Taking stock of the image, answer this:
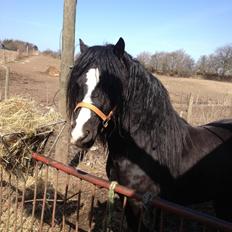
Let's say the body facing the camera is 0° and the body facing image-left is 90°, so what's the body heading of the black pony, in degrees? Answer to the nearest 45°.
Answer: approximately 45°
